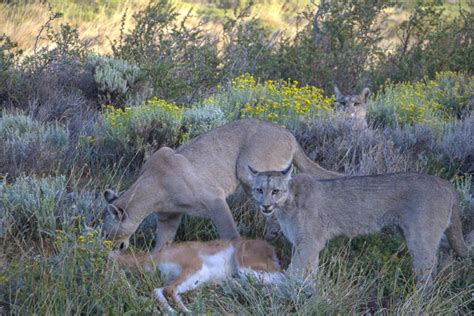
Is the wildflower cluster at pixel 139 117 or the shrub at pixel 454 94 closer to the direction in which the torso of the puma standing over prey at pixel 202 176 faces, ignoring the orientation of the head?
the wildflower cluster

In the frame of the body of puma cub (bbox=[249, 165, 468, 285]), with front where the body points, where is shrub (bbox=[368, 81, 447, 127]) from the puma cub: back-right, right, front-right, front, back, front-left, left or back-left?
right

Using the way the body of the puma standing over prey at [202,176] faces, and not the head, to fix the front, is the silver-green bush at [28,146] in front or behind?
in front

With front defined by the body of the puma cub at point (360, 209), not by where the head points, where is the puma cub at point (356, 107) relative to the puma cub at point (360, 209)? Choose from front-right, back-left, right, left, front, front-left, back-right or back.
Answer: right

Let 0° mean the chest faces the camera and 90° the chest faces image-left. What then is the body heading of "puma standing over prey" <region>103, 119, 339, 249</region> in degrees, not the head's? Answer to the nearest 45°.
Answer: approximately 90°

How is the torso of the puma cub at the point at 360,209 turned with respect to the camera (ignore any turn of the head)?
to the viewer's left

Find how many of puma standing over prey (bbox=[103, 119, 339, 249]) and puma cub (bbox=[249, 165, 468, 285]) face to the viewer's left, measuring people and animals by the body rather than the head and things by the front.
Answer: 2

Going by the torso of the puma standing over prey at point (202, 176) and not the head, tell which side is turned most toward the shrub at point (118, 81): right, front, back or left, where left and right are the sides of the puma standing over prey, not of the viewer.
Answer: right

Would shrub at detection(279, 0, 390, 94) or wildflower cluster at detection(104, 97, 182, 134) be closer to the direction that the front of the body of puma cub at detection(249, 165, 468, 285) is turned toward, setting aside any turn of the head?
the wildflower cluster

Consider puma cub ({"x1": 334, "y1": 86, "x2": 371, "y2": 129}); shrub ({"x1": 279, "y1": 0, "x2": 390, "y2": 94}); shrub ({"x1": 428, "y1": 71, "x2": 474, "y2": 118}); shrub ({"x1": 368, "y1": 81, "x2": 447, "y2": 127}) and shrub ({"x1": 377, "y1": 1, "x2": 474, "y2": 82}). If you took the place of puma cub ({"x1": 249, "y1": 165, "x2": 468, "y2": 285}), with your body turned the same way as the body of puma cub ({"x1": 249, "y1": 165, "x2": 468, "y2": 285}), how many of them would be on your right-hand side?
5
